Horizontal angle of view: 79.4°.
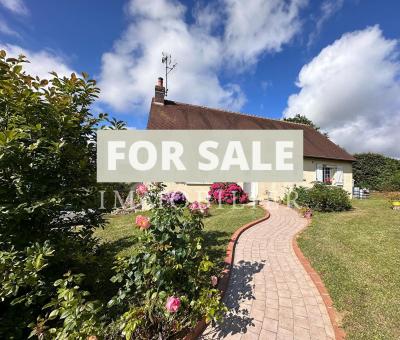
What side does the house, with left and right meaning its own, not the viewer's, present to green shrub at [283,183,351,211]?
front

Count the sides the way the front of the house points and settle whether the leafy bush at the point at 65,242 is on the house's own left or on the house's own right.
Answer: on the house's own right

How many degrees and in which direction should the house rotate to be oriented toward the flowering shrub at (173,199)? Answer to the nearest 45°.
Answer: approximately 45° to its right

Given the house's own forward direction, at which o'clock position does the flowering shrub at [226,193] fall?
The flowering shrub is roughly at 2 o'clock from the house.

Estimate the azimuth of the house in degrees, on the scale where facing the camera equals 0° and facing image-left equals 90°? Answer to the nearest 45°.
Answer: approximately 315°

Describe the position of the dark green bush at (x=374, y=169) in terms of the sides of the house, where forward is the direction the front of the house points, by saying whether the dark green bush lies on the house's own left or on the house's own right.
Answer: on the house's own left

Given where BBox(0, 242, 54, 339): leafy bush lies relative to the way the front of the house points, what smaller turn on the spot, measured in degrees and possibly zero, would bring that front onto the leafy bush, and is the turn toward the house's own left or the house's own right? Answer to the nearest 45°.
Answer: approximately 45° to the house's own right

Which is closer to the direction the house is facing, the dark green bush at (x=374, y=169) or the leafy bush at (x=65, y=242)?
the leafy bush

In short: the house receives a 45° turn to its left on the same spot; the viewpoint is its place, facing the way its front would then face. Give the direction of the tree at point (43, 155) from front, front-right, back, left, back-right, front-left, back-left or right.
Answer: right

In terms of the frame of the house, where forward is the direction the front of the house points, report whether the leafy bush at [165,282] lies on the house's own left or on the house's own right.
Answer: on the house's own right
